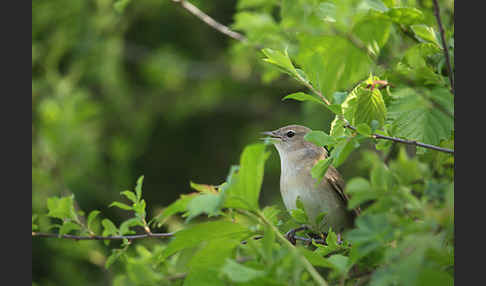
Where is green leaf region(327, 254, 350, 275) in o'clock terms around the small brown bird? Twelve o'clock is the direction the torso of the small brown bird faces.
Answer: The green leaf is roughly at 9 o'clock from the small brown bird.

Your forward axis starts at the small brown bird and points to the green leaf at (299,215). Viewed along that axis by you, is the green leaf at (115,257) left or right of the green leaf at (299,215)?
right

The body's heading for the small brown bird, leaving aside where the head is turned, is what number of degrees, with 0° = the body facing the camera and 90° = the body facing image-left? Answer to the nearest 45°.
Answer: approximately 90°

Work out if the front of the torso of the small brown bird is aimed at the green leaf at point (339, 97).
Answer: no

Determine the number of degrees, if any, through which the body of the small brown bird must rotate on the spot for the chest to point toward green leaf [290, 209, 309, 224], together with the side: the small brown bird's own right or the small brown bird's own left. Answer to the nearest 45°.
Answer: approximately 90° to the small brown bird's own left
